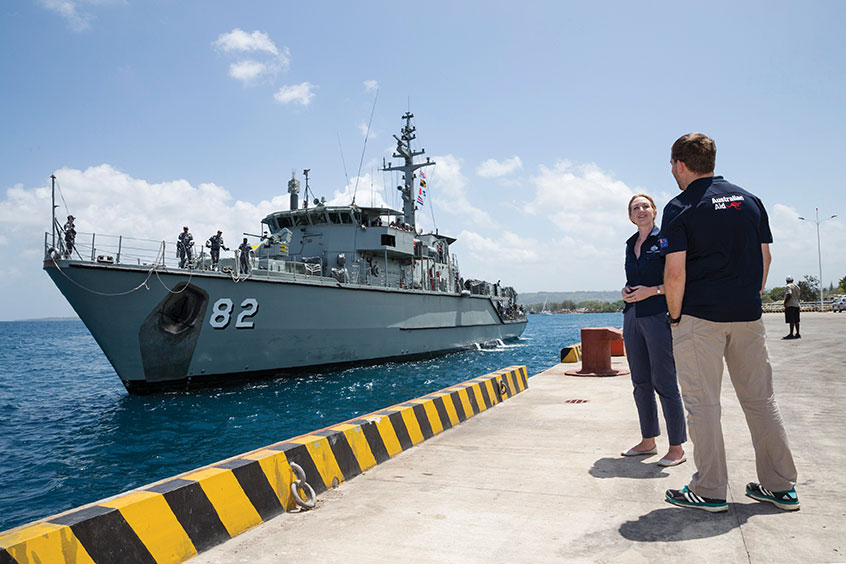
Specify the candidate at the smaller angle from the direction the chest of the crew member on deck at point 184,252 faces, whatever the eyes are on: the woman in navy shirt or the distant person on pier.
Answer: the woman in navy shirt

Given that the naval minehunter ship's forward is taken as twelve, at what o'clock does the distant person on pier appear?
The distant person on pier is roughly at 8 o'clock from the naval minehunter ship.

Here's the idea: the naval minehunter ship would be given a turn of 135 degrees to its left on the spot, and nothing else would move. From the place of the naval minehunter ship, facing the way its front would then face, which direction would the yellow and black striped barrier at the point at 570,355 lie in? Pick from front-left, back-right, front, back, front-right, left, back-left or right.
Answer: front-right

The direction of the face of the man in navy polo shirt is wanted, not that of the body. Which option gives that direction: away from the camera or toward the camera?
away from the camera

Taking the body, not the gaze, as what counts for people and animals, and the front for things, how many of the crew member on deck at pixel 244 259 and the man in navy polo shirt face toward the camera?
1

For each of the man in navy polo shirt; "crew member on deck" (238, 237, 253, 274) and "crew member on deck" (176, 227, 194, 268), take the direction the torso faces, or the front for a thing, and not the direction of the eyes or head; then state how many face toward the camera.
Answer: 2

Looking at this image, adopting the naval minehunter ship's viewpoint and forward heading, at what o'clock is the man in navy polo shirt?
The man in navy polo shirt is roughly at 10 o'clock from the naval minehunter ship.

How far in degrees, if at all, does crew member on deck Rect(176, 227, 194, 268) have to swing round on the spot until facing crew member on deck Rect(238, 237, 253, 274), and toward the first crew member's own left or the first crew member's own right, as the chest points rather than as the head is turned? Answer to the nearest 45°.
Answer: approximately 90° to the first crew member's own left

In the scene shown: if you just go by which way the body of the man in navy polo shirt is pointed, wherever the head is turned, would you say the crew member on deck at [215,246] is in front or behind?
in front

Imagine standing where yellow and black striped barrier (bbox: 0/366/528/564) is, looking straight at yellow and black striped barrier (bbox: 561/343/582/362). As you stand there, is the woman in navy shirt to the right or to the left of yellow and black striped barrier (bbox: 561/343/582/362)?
right
